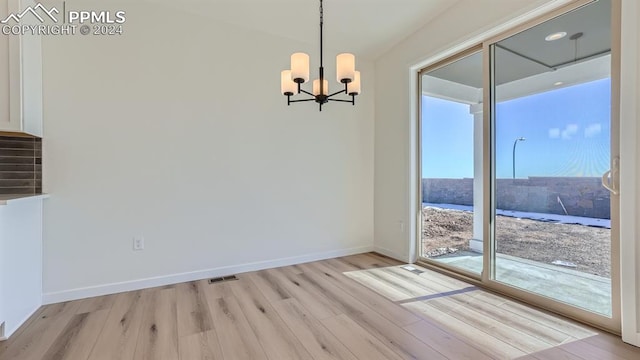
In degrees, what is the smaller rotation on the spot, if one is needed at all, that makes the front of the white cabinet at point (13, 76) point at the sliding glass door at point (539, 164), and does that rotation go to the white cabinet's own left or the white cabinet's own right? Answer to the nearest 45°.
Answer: approximately 45° to the white cabinet's own left

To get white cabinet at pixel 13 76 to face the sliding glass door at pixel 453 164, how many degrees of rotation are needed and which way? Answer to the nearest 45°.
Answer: approximately 45° to its left

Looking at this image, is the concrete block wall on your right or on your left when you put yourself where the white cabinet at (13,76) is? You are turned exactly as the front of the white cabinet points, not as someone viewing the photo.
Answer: on your left
